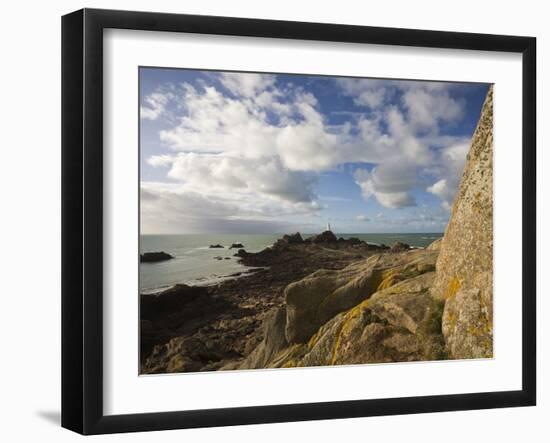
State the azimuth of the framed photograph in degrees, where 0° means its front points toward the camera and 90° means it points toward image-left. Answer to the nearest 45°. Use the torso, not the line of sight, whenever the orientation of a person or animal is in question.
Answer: approximately 315°
